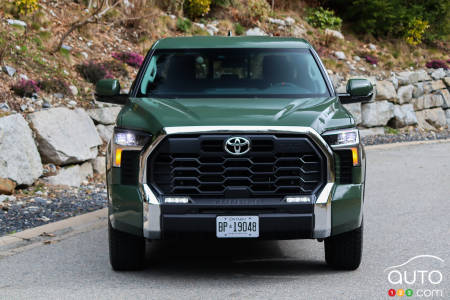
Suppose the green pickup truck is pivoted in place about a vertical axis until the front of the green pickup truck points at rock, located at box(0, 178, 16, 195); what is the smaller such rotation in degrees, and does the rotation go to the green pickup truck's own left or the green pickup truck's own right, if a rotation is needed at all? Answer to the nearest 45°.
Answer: approximately 135° to the green pickup truck's own right

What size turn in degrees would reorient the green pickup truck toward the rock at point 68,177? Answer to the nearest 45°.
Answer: approximately 135° to its right

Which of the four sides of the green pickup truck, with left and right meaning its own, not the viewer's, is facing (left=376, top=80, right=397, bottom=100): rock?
back

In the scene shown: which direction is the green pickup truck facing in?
toward the camera

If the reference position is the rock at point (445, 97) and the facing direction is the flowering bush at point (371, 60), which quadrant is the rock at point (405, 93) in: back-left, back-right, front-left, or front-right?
front-left

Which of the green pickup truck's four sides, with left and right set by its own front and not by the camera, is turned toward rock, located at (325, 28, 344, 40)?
back

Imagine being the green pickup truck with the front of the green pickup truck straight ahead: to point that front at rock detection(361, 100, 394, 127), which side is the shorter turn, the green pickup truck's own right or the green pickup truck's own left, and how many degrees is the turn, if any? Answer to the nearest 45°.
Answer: approximately 180°

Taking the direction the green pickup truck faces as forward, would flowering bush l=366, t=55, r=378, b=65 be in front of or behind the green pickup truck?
behind

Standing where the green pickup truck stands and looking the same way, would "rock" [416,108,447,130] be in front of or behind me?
behind

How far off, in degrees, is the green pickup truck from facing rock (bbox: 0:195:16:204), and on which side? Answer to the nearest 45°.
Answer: approximately 135° to its right

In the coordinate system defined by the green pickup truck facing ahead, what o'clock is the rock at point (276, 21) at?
The rock is roughly at 6 o'clock from the green pickup truck.
